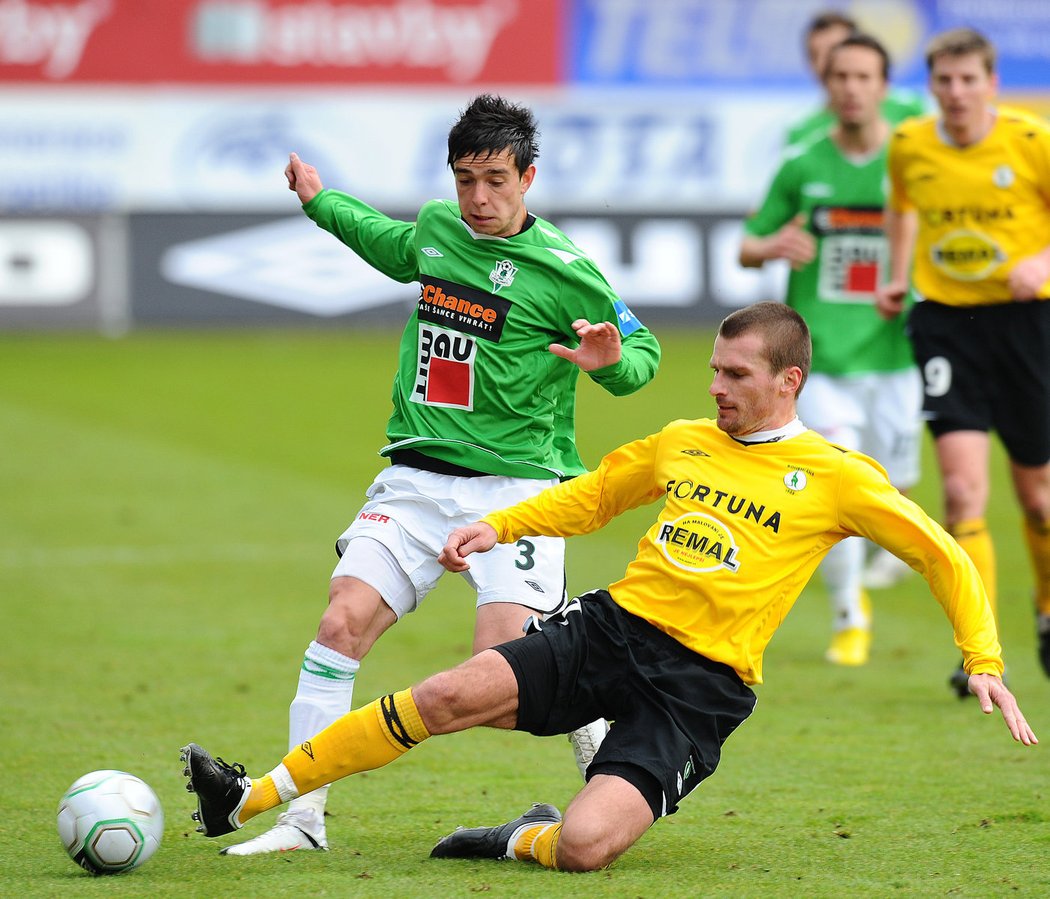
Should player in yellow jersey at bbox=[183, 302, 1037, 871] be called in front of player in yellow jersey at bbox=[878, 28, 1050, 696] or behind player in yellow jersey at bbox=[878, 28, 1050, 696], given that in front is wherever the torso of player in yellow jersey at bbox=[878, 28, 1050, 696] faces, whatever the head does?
in front

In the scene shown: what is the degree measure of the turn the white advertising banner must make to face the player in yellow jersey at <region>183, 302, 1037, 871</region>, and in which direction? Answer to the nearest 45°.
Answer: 0° — it already faces them

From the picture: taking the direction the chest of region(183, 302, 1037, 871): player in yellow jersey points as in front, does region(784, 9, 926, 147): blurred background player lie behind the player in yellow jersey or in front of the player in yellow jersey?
behind

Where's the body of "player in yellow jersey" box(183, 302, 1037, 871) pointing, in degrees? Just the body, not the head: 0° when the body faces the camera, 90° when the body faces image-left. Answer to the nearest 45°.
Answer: approximately 45°

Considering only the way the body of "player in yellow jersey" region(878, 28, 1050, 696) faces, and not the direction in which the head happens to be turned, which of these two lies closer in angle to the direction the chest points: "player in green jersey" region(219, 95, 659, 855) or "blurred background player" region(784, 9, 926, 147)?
the player in green jersey

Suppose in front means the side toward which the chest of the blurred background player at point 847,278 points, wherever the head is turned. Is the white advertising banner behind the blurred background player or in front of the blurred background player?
behind

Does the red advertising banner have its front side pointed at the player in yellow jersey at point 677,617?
yes

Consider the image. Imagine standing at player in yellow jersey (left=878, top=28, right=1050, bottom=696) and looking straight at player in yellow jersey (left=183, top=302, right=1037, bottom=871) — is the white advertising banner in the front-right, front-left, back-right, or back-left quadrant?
back-right

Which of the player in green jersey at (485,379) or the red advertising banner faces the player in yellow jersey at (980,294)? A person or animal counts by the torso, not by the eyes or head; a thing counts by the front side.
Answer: the red advertising banner

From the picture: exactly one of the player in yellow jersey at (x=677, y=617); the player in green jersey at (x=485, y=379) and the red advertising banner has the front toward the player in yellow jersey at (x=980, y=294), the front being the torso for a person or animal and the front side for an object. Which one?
the red advertising banner
